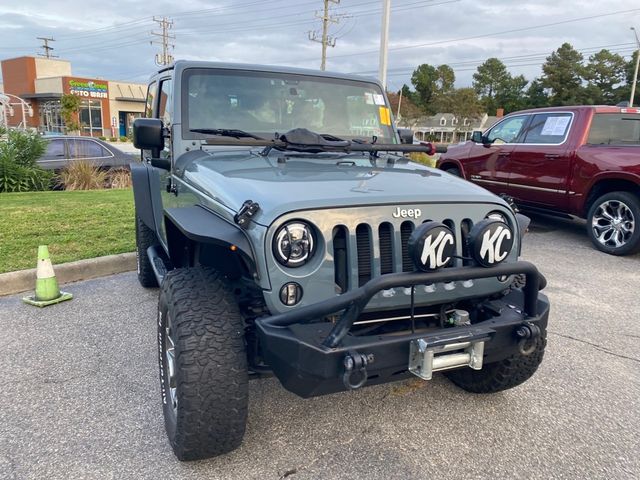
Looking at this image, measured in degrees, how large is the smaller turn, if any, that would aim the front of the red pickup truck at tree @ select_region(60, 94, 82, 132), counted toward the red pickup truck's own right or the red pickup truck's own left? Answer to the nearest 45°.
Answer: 0° — it already faces it

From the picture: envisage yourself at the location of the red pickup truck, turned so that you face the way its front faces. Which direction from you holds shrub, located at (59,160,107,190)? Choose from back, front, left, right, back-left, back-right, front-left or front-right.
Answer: front-left

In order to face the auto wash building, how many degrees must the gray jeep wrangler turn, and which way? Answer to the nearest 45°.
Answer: approximately 180°

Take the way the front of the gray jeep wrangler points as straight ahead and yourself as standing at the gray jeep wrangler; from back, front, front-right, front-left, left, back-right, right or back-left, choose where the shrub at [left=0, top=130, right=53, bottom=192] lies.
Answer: back

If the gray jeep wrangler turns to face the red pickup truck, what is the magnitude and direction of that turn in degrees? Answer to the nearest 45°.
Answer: approximately 90° to its left

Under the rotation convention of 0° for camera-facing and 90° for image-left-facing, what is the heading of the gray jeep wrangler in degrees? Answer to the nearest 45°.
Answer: approximately 315°

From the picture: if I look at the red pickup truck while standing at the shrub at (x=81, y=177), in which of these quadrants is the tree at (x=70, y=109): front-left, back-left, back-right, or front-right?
back-left

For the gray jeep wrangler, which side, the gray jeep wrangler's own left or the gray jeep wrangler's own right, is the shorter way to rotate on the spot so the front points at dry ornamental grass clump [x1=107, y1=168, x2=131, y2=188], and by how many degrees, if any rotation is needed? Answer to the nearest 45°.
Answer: approximately 180°

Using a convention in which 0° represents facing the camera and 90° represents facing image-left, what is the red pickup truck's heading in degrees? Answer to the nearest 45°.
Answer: approximately 135°

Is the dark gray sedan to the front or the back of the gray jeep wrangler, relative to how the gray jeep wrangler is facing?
to the back
